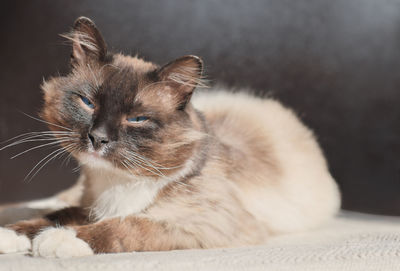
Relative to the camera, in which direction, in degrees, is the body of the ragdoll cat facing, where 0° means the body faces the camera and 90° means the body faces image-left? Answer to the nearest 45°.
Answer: approximately 45°
